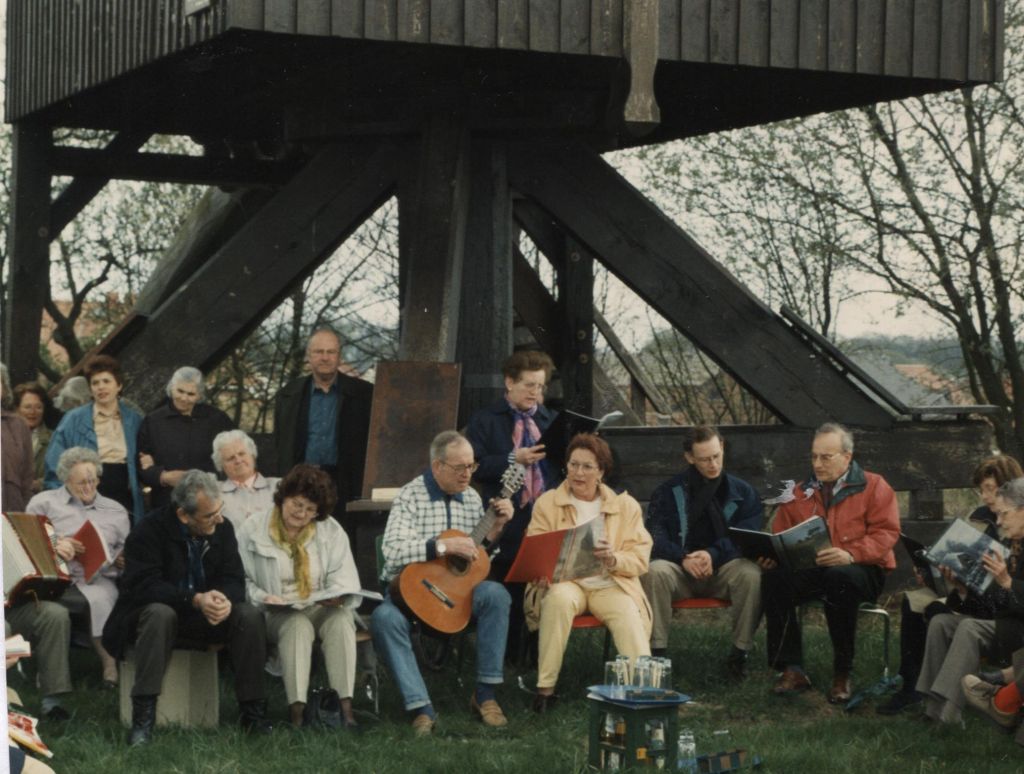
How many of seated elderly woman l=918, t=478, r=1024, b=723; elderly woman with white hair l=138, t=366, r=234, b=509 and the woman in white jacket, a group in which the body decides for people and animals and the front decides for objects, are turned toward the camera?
2

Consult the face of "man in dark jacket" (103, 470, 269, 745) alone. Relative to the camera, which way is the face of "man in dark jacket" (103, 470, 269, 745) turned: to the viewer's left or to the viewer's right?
to the viewer's right

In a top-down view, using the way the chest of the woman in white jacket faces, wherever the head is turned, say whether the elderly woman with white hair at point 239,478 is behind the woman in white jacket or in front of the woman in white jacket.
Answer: behind

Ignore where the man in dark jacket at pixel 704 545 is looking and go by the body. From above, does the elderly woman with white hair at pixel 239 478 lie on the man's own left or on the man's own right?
on the man's own right

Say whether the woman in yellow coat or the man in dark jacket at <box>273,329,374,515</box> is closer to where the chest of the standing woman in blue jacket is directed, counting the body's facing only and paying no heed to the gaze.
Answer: the woman in yellow coat

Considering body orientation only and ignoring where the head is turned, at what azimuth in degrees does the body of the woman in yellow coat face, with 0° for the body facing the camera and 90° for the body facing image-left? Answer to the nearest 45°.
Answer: approximately 0°

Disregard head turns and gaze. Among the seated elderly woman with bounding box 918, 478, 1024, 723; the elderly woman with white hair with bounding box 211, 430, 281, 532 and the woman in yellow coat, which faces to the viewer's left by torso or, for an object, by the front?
the seated elderly woman

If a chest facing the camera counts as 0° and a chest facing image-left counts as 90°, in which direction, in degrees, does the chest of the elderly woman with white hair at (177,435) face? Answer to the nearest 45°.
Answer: approximately 0°

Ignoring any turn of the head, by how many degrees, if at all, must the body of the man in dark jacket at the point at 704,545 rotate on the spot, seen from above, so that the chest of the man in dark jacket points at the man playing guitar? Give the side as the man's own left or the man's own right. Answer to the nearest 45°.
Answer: approximately 45° to the man's own right

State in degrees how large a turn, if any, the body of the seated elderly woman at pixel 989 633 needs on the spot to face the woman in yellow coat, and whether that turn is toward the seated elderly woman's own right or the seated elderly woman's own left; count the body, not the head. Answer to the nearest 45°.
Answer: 0° — they already face them

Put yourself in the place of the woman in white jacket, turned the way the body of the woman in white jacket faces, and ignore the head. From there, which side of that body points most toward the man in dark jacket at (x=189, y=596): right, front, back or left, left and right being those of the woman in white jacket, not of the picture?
right
